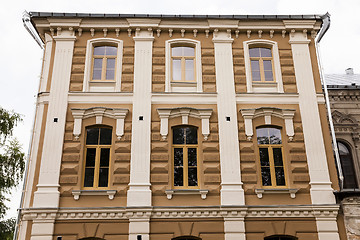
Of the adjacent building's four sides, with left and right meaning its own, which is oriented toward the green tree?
right

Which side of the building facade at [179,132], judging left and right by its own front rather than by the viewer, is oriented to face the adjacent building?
left

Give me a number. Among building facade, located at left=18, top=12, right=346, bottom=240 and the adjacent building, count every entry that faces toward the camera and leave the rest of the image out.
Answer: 2

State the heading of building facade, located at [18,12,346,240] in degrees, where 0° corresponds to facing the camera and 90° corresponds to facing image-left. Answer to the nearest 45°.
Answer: approximately 0°

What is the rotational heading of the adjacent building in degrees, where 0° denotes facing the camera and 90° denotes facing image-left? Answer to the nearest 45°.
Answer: approximately 0°

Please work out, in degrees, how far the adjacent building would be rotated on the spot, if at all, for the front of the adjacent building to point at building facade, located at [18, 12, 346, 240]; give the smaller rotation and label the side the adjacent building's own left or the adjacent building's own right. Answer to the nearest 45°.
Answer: approximately 45° to the adjacent building's own right
